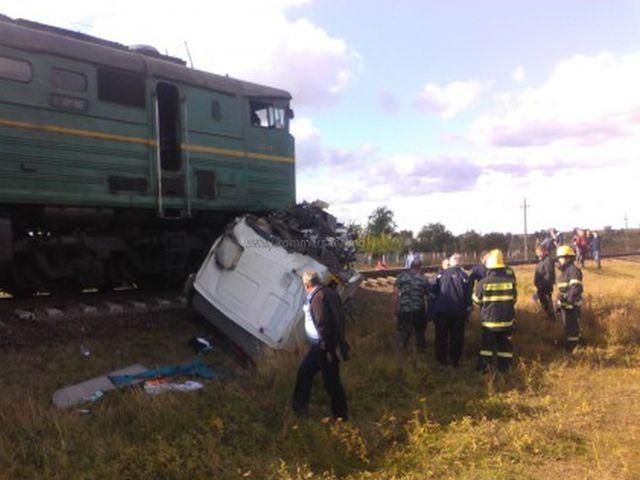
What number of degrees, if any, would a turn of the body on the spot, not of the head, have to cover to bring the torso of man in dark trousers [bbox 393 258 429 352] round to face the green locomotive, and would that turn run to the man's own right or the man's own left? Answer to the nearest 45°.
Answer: approximately 90° to the man's own left

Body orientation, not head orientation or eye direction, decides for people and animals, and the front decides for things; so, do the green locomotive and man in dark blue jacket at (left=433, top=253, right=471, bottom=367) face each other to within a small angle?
no

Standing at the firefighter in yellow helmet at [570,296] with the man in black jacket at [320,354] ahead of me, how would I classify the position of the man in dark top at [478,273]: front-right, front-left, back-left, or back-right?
front-right

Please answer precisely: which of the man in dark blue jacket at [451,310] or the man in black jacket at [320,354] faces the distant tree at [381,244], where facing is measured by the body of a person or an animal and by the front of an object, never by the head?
the man in dark blue jacket at [451,310]

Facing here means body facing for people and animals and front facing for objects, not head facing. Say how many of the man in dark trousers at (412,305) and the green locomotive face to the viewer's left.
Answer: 0

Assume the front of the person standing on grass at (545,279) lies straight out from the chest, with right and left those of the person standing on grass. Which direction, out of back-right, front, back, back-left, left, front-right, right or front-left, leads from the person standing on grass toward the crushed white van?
front-left

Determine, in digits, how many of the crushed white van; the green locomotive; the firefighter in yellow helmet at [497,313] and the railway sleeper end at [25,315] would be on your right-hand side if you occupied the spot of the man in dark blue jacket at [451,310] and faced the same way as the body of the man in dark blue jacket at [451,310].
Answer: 1

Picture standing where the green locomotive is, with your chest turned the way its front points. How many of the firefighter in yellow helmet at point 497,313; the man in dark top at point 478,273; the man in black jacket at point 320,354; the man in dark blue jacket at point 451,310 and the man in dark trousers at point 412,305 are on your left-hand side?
0

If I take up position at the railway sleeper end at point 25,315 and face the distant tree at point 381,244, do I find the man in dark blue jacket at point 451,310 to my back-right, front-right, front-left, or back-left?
front-right

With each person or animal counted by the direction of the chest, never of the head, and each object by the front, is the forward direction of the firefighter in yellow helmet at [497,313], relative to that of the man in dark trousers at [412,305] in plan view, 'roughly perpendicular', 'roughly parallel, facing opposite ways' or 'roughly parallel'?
roughly parallel

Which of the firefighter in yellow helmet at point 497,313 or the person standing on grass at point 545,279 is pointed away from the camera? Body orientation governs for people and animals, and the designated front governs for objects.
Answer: the firefighter in yellow helmet

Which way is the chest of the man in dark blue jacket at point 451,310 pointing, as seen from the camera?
away from the camera

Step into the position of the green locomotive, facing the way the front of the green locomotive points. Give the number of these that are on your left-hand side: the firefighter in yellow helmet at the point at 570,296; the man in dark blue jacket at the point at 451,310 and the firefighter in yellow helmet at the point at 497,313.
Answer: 0

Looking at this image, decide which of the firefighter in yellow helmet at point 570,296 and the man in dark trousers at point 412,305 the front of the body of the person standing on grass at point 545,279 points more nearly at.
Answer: the man in dark trousers

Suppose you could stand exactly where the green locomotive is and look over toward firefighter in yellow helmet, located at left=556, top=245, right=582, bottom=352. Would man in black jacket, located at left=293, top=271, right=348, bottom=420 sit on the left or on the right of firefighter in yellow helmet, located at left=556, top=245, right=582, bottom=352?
right
